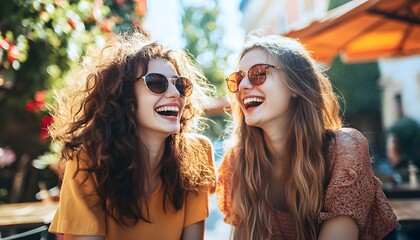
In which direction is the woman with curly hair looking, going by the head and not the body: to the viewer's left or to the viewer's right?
to the viewer's right

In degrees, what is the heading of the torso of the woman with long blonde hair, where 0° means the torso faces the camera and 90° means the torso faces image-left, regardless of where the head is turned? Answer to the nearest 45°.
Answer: approximately 45°

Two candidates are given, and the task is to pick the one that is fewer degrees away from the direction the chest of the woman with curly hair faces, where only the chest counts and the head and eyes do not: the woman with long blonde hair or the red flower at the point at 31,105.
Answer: the woman with long blonde hair

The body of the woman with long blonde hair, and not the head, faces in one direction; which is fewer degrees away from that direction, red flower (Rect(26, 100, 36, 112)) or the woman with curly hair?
the woman with curly hair

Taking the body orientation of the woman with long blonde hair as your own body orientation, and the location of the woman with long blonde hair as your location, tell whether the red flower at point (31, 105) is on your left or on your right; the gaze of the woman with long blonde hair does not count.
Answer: on your right

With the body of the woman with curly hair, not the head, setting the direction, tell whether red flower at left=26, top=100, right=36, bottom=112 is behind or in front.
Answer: behind

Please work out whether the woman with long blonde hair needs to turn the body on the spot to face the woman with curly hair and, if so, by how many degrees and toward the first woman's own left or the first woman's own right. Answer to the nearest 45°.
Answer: approximately 45° to the first woman's own right
